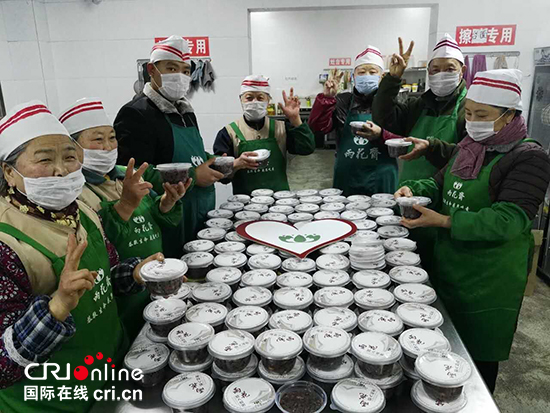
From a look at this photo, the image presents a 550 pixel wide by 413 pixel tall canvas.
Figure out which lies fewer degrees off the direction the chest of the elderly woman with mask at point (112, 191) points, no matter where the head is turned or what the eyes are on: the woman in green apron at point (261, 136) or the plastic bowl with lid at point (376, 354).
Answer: the plastic bowl with lid

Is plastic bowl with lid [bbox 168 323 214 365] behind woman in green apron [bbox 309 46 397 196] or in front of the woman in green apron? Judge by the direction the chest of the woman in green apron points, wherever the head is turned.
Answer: in front

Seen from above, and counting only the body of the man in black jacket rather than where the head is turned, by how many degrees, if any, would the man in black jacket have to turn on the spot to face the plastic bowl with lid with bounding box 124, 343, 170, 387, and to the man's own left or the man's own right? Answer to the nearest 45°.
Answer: approximately 45° to the man's own right

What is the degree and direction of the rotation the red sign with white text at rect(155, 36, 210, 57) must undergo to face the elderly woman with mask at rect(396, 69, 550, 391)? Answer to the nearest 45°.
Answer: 0° — it already faces them

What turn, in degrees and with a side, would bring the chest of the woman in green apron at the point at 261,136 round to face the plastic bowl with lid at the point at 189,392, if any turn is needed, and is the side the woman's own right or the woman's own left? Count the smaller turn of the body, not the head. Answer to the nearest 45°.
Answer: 0° — they already face it

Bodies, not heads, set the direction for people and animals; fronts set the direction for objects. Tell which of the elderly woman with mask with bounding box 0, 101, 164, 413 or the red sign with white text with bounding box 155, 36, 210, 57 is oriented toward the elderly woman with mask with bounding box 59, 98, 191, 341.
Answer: the red sign with white text

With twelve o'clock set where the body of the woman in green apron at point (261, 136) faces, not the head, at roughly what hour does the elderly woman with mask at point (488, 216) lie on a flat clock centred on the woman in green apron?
The elderly woman with mask is roughly at 11 o'clock from the woman in green apron.

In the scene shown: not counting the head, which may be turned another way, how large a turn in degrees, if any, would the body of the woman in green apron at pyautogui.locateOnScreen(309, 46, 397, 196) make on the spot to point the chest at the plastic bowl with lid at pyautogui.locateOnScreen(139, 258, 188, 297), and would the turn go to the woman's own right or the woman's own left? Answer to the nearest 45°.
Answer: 0° — they already face it

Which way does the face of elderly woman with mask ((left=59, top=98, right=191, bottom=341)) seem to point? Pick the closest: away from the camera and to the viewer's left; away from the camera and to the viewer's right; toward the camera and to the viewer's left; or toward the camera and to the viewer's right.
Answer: toward the camera and to the viewer's right

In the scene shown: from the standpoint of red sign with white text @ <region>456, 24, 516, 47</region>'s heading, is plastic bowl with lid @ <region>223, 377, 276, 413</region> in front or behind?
in front
